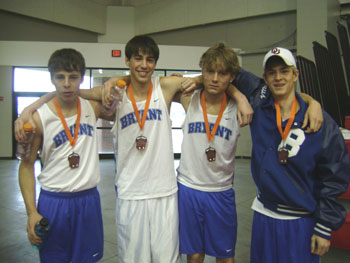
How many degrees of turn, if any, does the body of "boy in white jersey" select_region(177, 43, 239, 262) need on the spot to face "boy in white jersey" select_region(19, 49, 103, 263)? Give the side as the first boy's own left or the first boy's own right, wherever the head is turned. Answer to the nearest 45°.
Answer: approximately 90° to the first boy's own right

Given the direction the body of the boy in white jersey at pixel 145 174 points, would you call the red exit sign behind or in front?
behind

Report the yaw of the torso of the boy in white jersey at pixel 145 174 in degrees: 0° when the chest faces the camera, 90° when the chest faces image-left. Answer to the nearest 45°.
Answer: approximately 0°

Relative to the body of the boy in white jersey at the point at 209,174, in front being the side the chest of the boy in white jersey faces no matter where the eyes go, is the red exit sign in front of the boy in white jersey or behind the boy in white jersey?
behind

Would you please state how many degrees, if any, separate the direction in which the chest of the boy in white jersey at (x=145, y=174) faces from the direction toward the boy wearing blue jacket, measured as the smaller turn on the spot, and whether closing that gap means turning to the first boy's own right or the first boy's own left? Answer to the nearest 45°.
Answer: approximately 45° to the first boy's own left
